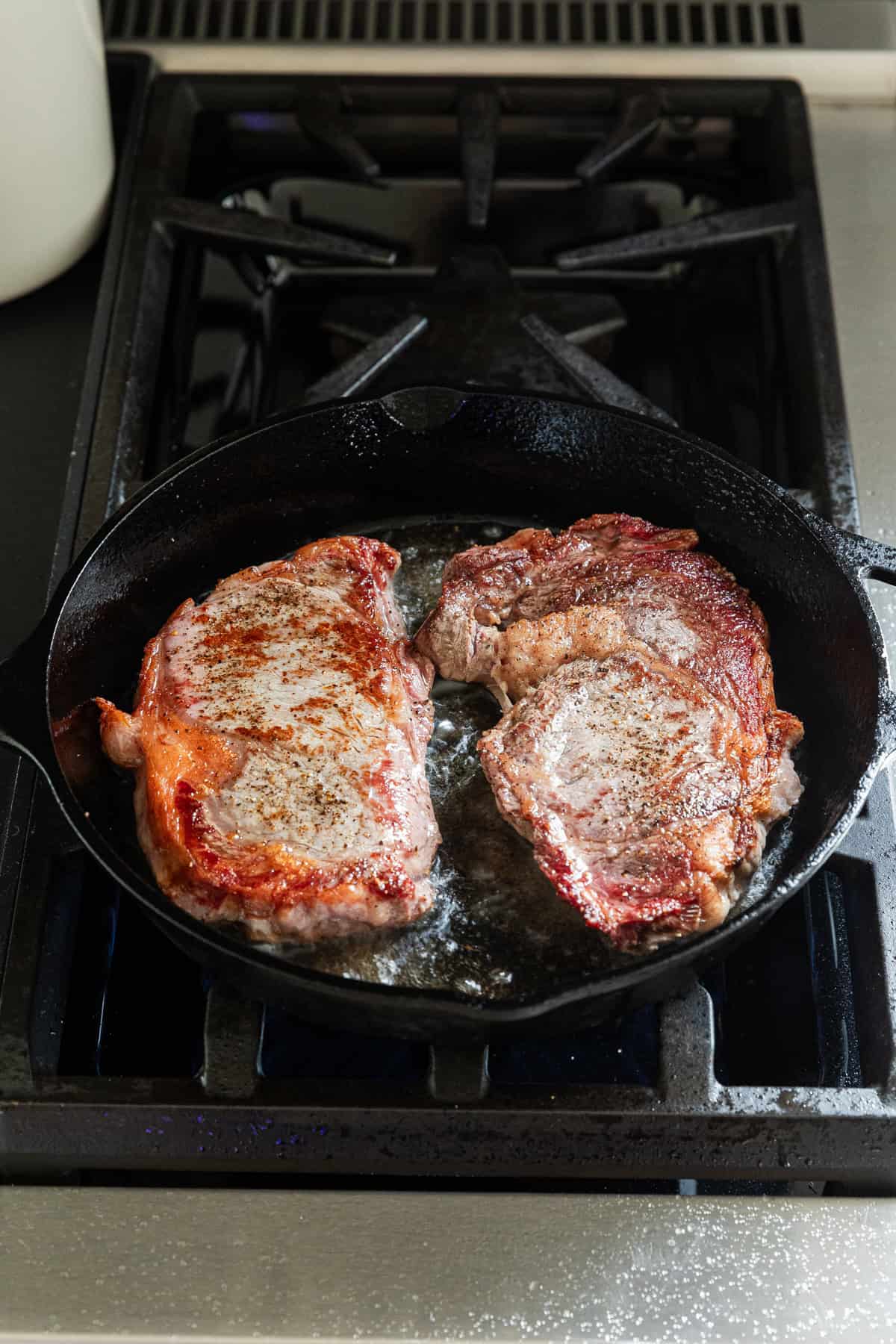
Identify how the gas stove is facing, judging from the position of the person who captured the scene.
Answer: facing the viewer
